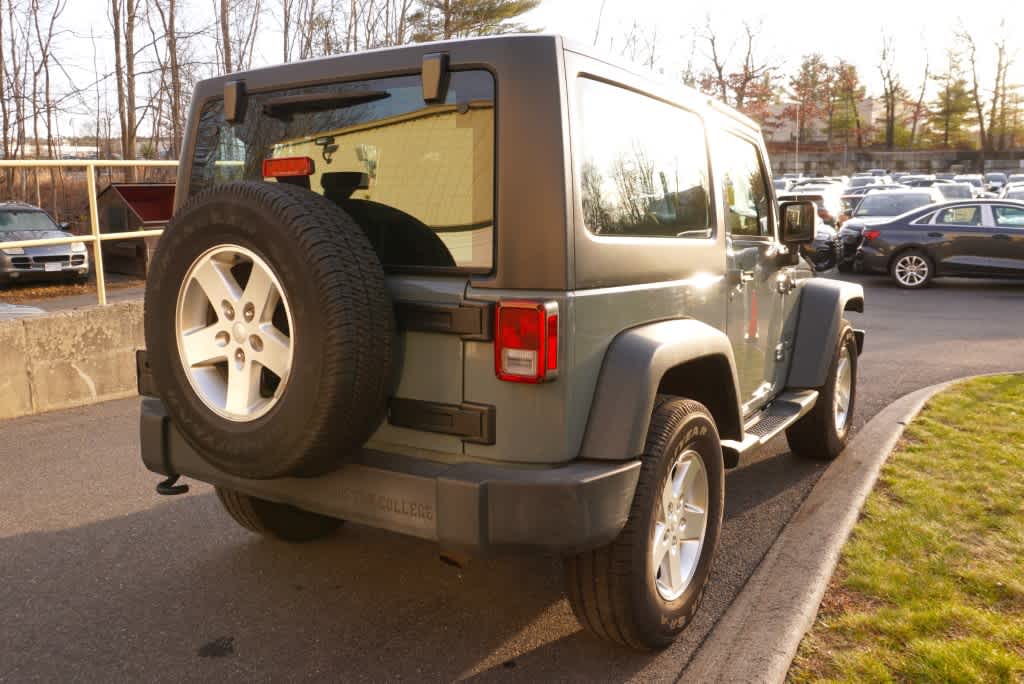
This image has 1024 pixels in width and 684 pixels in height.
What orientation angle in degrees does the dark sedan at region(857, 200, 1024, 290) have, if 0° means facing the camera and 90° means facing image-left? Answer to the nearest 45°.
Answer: approximately 270°

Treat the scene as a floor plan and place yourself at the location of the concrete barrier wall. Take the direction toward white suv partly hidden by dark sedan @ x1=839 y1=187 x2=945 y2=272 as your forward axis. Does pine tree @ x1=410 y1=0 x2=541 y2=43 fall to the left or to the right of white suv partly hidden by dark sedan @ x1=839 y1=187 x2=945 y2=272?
left

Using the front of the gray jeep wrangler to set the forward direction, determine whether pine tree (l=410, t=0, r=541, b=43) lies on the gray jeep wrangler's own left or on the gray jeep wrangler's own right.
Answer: on the gray jeep wrangler's own left

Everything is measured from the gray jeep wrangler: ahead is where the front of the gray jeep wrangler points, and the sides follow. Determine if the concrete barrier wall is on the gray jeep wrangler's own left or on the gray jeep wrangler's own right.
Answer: on the gray jeep wrangler's own left

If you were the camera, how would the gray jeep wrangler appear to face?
facing away from the viewer and to the right of the viewer

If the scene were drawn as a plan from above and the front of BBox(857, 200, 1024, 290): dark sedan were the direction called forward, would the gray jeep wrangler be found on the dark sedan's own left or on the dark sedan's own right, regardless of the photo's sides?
on the dark sedan's own right

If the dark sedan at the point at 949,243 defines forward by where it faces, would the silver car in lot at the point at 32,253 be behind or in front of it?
behind

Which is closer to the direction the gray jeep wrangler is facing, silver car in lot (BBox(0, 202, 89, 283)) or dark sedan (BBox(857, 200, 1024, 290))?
the dark sedan
